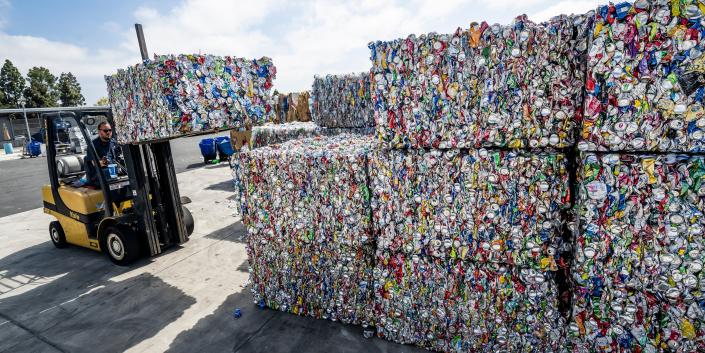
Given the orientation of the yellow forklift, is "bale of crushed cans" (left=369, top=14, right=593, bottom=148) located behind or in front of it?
in front

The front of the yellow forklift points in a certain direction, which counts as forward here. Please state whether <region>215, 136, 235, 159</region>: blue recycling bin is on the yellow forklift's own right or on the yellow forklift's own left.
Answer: on the yellow forklift's own left

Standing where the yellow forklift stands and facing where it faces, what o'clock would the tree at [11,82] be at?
The tree is roughly at 7 o'clock from the yellow forklift.

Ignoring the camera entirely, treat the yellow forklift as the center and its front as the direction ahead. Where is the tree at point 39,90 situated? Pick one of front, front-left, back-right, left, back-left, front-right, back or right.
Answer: back-left

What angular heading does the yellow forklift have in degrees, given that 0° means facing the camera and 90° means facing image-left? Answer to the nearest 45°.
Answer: approximately 315°

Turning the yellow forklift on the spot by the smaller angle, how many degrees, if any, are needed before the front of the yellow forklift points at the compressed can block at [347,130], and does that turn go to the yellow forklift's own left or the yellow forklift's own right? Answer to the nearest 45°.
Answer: approximately 45° to the yellow forklift's own left

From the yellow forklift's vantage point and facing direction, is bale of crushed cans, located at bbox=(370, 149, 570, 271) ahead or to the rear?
ahead

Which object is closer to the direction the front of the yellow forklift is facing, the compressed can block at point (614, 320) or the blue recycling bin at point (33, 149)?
the compressed can block

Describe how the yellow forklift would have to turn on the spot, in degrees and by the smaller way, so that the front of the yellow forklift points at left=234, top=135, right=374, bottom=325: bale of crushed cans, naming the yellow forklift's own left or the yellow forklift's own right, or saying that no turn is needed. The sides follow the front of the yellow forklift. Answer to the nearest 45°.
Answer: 0° — it already faces it

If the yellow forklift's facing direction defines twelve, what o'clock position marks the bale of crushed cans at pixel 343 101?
The bale of crushed cans is roughly at 11 o'clock from the yellow forklift.
